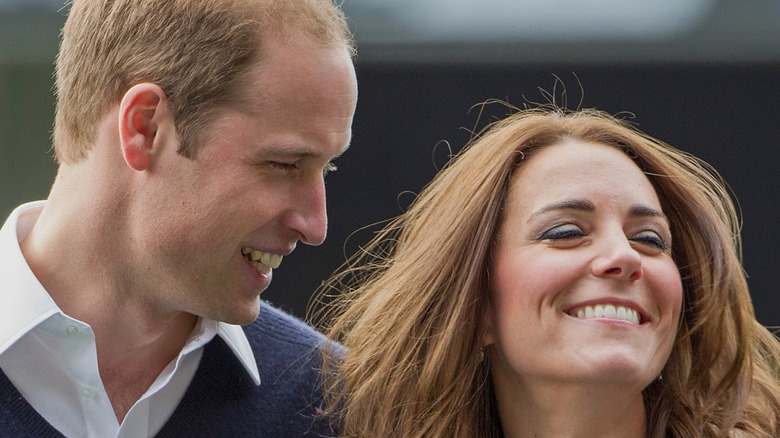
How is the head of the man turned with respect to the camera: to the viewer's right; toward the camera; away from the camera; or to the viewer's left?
to the viewer's right

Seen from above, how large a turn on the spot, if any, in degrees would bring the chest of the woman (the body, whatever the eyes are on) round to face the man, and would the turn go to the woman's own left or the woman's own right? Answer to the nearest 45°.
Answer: approximately 135° to the woman's own right

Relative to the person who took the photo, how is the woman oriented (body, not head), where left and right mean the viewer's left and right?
facing the viewer and to the right of the viewer
